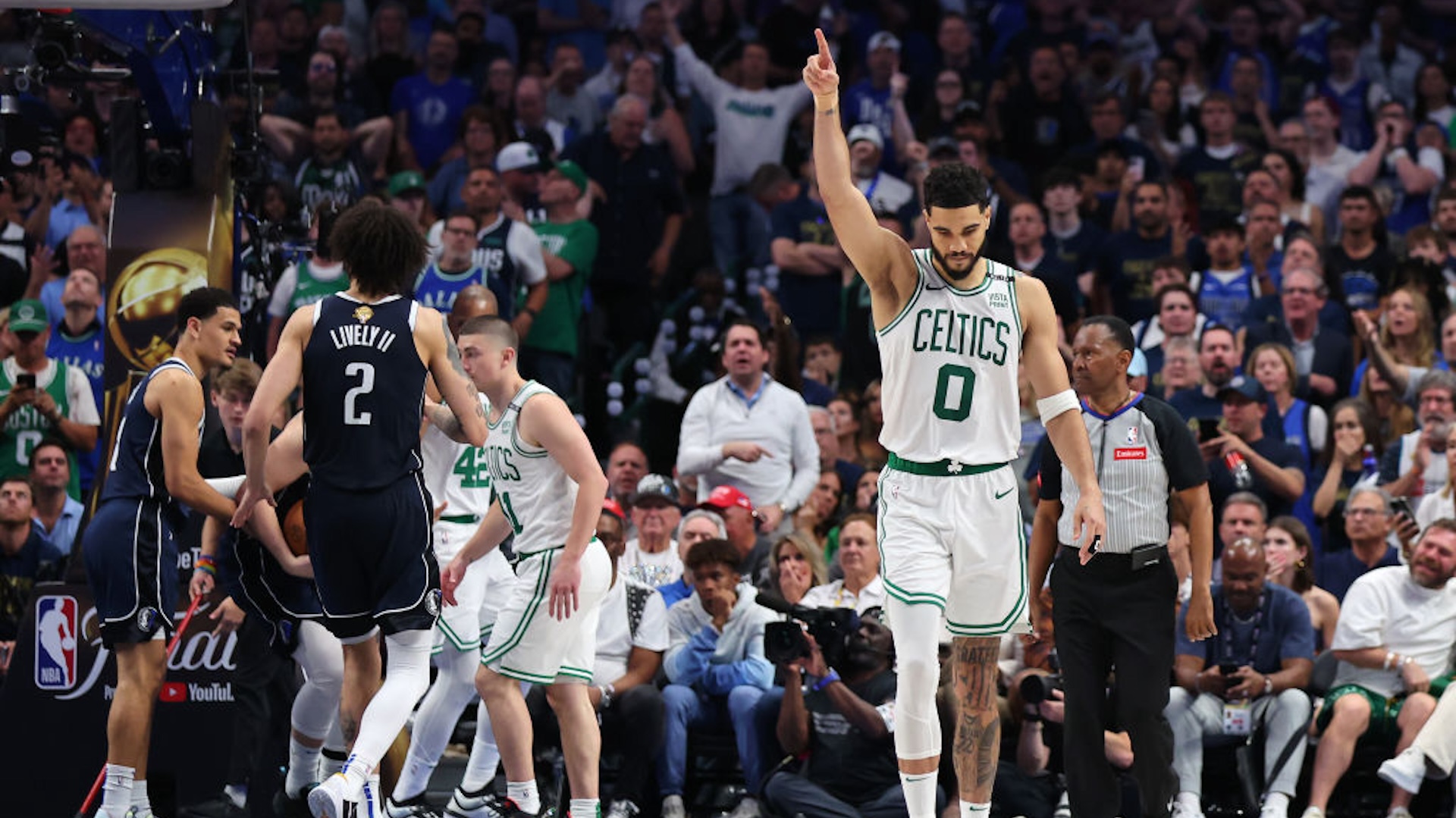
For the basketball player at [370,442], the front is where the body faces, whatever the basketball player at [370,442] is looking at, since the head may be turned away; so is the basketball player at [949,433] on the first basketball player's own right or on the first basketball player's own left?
on the first basketball player's own right

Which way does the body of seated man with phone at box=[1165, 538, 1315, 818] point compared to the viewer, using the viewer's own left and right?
facing the viewer

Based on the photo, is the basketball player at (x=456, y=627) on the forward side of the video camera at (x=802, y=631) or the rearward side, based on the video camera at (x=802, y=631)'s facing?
on the forward side

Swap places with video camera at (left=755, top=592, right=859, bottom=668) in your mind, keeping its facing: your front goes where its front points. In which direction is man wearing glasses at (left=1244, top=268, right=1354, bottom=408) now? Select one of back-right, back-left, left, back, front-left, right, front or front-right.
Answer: back

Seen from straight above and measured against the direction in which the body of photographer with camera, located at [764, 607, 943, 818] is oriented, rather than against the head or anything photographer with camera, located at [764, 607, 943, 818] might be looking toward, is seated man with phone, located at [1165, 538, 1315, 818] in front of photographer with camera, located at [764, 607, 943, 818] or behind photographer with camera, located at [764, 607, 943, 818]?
behind

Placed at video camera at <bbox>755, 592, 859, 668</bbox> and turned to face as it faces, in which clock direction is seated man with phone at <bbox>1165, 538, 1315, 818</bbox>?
The seated man with phone is roughly at 7 o'clock from the video camera.

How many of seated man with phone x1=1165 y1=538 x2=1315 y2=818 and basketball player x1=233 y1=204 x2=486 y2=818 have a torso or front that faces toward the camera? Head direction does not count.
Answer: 1

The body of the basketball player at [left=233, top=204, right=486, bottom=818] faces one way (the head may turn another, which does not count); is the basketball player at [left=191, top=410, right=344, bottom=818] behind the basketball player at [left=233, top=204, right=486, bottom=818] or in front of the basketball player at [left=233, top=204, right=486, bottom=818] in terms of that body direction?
in front

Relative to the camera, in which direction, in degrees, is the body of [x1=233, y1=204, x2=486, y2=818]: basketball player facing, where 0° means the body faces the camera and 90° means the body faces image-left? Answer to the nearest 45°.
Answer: approximately 180°

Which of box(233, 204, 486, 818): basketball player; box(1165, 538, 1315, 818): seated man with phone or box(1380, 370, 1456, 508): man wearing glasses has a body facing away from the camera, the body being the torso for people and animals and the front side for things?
the basketball player

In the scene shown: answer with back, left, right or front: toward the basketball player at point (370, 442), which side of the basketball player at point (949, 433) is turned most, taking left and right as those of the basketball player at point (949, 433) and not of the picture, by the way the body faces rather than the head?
right

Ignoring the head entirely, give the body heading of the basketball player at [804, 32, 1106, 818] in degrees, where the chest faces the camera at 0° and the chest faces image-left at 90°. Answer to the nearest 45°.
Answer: approximately 0°
